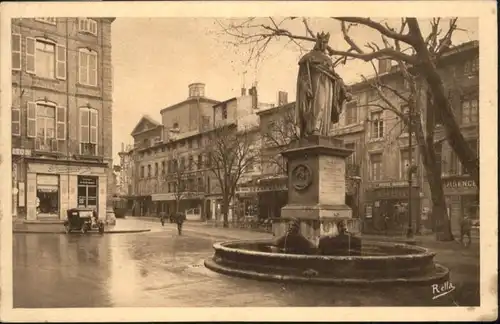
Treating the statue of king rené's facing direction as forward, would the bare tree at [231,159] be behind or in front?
behind

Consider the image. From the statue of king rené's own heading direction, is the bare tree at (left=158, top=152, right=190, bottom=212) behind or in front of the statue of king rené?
behind

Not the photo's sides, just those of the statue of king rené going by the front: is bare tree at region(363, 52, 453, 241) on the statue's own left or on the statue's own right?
on the statue's own left
